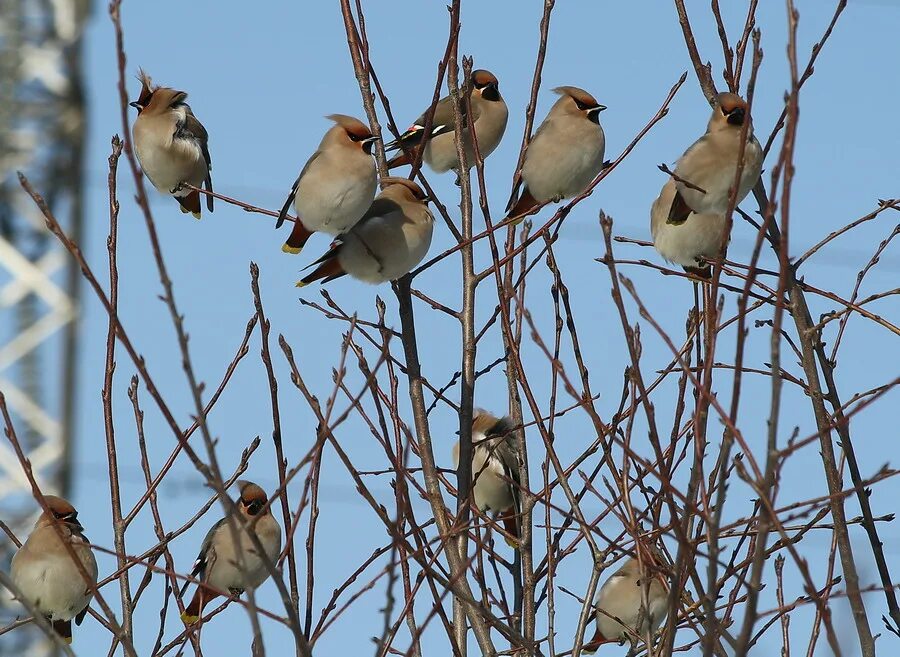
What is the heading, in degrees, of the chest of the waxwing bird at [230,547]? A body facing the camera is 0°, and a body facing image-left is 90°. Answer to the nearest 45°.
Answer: approximately 315°

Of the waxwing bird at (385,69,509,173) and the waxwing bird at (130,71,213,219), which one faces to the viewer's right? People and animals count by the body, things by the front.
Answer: the waxwing bird at (385,69,509,173)

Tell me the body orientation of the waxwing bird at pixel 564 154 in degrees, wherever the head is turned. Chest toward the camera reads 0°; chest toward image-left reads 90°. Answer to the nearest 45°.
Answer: approximately 315°

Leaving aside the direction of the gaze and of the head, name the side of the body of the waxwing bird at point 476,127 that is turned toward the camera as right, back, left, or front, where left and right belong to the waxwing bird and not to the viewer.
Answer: right

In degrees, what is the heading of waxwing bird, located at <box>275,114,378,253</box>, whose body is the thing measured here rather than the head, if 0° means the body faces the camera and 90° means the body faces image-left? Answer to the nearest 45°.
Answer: approximately 315°

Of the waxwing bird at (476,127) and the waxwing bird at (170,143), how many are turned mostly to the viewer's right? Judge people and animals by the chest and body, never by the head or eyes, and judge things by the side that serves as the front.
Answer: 1

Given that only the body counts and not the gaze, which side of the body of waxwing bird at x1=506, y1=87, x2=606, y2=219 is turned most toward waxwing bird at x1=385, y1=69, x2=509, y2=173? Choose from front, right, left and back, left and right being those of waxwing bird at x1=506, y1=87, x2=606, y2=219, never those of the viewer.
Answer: back

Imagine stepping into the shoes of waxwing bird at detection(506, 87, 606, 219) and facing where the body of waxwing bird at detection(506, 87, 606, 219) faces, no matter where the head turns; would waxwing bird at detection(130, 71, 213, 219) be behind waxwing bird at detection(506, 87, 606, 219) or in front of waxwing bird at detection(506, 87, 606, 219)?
behind
